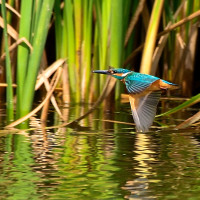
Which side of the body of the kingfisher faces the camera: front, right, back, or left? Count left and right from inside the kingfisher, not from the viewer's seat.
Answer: left

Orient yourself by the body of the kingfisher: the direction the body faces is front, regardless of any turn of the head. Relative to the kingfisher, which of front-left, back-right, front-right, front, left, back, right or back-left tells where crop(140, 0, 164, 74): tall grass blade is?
right

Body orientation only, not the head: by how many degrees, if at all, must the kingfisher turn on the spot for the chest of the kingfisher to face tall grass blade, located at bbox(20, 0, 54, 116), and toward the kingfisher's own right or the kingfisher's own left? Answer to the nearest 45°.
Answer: approximately 45° to the kingfisher's own right

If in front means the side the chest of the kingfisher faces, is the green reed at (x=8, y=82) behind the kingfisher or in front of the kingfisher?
in front

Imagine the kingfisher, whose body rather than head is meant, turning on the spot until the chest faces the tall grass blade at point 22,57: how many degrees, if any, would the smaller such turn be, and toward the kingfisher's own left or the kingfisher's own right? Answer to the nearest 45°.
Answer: approximately 45° to the kingfisher's own right
